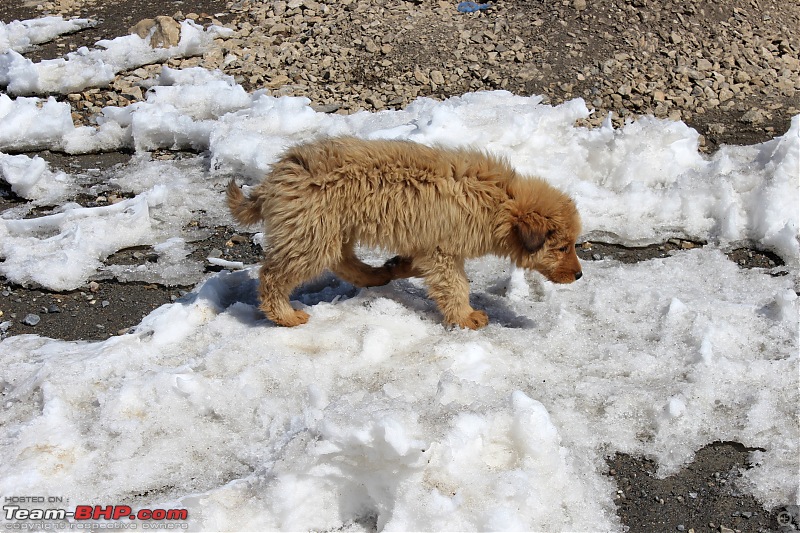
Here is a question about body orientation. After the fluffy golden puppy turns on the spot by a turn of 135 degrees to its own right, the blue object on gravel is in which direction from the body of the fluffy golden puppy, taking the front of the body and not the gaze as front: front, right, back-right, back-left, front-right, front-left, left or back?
back-right

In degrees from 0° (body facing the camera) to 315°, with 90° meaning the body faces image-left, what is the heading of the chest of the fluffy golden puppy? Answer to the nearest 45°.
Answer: approximately 270°
